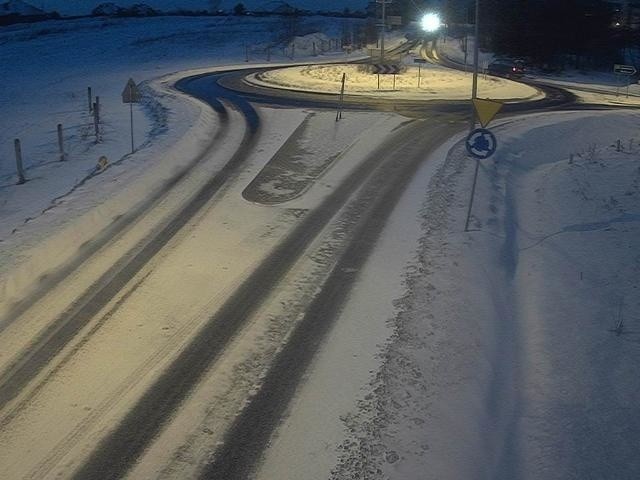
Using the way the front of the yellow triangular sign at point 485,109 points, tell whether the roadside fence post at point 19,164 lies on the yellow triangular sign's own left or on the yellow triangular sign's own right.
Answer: on the yellow triangular sign's own right

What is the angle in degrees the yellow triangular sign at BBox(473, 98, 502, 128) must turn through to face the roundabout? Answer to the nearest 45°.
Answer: approximately 180°

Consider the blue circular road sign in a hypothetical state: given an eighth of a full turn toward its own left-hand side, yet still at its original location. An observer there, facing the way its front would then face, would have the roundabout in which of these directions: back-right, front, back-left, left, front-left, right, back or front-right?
back-left

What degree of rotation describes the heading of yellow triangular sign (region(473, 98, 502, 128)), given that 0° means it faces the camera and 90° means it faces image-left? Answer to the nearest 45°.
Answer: approximately 0°

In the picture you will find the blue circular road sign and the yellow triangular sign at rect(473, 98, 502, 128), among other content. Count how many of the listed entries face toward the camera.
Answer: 2

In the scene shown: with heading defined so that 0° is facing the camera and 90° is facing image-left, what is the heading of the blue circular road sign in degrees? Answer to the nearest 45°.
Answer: approximately 0°

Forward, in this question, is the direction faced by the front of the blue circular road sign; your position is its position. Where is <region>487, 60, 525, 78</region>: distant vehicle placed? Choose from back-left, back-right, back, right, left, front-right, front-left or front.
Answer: back

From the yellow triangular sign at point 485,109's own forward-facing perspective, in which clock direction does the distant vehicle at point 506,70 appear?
The distant vehicle is roughly at 6 o'clock from the yellow triangular sign.

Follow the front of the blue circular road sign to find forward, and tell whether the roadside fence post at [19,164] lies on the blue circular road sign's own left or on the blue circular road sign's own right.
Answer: on the blue circular road sign's own right
